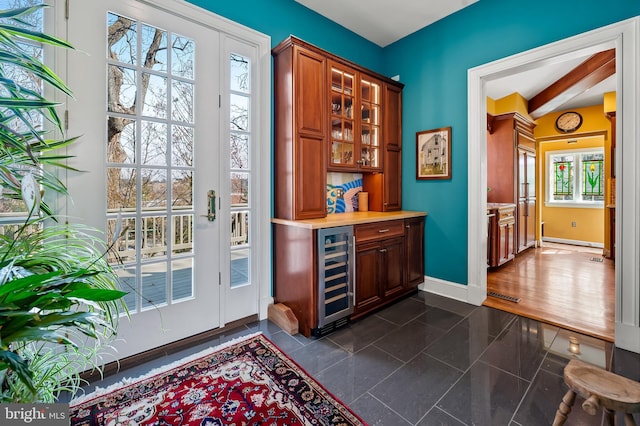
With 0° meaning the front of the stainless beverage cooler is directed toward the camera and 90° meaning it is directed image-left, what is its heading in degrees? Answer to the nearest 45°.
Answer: approximately 315°

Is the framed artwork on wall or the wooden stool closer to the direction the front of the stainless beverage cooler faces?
the wooden stool

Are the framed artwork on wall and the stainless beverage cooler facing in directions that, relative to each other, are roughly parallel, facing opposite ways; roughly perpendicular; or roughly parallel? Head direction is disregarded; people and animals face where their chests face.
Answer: roughly perpendicular

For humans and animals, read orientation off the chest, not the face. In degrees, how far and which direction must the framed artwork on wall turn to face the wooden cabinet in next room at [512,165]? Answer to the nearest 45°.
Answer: approximately 180°

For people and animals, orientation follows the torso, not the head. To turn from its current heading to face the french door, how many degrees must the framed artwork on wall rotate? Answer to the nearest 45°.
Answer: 0° — it already faces it

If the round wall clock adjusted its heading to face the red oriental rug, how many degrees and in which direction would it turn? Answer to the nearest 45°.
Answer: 0° — it already faces it

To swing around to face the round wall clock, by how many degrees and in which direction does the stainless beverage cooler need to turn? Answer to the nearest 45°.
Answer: approximately 90° to its left

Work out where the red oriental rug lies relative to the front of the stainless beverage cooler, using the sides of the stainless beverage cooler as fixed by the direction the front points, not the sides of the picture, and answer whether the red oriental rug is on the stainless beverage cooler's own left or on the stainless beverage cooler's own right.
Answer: on the stainless beverage cooler's own right

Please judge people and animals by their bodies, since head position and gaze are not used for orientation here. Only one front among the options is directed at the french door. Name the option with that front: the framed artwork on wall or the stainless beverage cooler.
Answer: the framed artwork on wall

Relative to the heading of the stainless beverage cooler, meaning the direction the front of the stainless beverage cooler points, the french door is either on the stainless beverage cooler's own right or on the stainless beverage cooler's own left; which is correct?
on the stainless beverage cooler's own right

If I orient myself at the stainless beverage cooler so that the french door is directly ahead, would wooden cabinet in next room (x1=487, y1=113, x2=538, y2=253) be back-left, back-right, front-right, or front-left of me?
back-right

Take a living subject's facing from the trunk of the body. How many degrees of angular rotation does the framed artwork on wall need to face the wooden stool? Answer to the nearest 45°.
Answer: approximately 45° to its left
